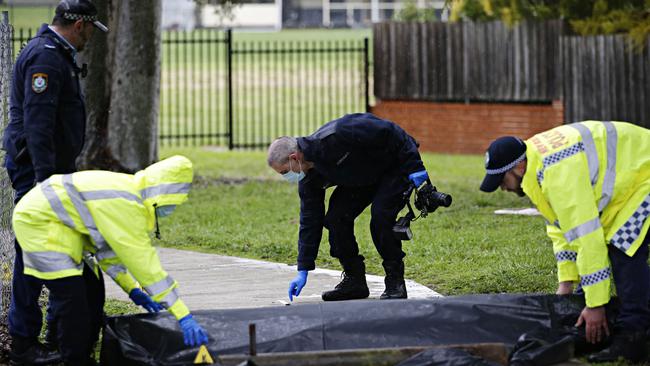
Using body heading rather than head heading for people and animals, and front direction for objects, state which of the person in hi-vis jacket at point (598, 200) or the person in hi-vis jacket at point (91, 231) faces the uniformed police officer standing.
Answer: the person in hi-vis jacket at point (598, 200)

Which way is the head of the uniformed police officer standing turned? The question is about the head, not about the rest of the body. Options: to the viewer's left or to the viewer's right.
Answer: to the viewer's right

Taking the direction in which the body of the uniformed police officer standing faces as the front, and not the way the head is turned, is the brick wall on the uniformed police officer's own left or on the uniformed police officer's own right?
on the uniformed police officer's own left

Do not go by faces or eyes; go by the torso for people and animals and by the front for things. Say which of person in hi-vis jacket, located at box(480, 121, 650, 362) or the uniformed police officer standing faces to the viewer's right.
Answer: the uniformed police officer standing

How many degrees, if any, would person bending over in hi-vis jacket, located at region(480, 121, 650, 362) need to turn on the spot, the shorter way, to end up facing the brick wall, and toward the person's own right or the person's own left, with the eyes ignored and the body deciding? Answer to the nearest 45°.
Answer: approximately 90° to the person's own right

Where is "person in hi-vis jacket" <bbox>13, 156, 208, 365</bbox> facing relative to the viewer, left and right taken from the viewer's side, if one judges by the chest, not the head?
facing to the right of the viewer

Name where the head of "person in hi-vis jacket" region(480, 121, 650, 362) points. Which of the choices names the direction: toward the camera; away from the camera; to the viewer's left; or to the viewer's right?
to the viewer's left

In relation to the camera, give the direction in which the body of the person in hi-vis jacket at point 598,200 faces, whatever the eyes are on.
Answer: to the viewer's left

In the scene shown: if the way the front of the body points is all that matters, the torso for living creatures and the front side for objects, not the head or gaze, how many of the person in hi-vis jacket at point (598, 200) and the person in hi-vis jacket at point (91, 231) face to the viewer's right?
1

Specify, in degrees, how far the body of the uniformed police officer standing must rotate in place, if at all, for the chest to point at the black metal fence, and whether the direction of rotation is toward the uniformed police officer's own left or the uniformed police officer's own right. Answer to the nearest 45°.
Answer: approximately 90° to the uniformed police officer's own left

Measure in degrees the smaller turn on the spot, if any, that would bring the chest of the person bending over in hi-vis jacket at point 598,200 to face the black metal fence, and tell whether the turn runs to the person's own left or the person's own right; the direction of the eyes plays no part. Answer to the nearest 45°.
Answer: approximately 90° to the person's own right

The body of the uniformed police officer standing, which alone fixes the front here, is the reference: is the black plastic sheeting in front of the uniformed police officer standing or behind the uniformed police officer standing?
in front

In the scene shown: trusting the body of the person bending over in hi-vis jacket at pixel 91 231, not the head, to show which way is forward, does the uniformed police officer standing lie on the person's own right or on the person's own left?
on the person's own left

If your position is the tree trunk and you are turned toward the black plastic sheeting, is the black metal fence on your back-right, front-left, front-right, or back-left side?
back-left
